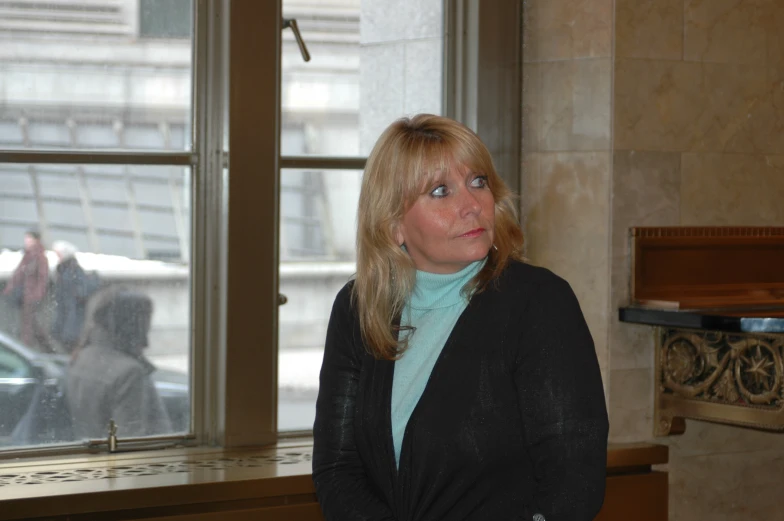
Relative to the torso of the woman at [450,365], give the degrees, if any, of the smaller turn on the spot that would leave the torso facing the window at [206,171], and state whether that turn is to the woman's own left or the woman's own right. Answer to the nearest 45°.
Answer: approximately 90° to the woman's own right

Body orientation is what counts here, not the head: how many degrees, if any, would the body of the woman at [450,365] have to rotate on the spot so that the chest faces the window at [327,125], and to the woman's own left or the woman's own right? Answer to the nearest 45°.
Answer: approximately 135° to the woman's own right

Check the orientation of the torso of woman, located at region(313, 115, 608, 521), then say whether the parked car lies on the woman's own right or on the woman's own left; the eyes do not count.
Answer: on the woman's own right

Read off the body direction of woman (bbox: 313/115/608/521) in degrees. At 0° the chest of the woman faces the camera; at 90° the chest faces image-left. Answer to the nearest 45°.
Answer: approximately 45°
